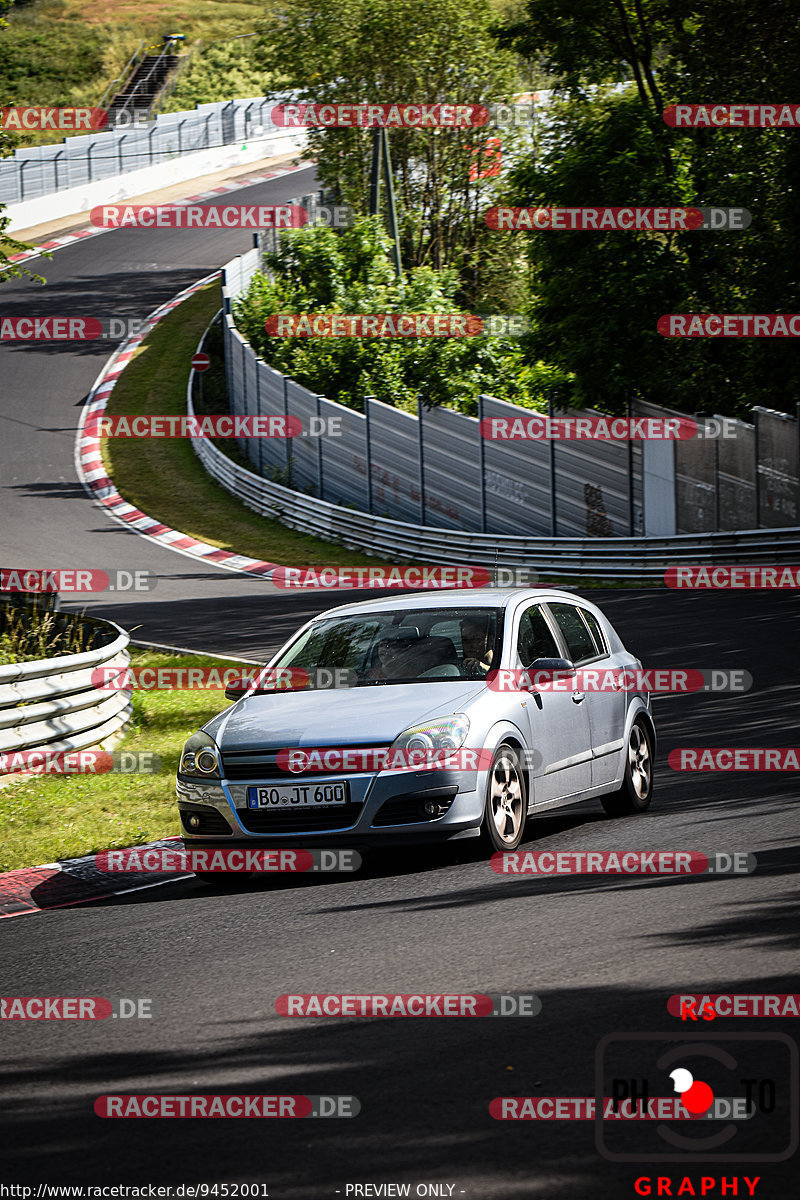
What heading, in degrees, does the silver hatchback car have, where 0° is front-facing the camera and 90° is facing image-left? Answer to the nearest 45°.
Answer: approximately 45°

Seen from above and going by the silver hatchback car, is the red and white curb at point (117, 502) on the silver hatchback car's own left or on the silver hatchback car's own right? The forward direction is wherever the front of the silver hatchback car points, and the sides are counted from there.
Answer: on the silver hatchback car's own right

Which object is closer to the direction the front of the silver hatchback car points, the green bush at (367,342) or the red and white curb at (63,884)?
the red and white curb

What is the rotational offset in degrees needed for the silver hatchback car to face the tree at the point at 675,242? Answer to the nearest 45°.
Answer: approximately 135° to its right

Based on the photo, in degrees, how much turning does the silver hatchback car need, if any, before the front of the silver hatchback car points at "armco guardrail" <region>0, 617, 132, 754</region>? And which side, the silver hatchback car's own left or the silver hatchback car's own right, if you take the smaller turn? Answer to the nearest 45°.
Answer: approximately 90° to the silver hatchback car's own right

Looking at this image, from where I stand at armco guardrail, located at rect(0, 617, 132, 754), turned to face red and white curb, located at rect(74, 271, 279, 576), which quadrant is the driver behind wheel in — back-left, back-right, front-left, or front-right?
back-right

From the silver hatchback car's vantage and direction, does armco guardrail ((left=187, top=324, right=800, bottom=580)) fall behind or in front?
behind

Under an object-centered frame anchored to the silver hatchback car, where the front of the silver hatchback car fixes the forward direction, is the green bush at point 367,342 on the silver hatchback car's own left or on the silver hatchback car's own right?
on the silver hatchback car's own right

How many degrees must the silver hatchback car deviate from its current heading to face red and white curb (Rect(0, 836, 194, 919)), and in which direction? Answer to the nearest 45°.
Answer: approximately 45° to its right
